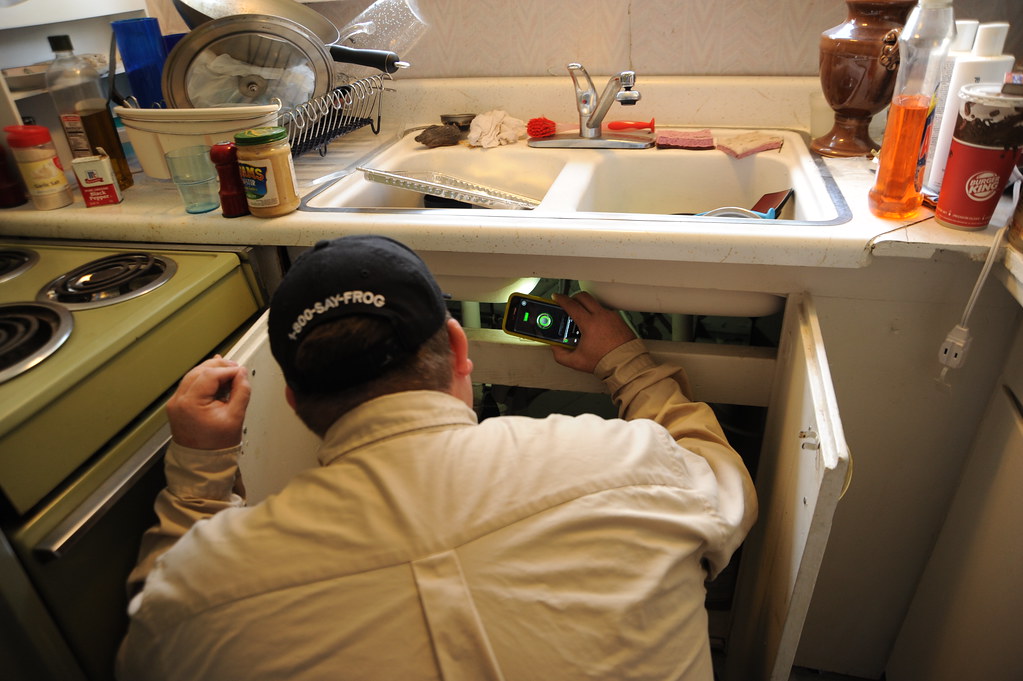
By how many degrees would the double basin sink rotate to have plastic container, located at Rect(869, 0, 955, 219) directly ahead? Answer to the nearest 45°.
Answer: approximately 45° to its left

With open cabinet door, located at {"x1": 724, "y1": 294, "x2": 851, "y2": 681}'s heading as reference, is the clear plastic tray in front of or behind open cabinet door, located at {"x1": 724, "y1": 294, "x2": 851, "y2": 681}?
behind

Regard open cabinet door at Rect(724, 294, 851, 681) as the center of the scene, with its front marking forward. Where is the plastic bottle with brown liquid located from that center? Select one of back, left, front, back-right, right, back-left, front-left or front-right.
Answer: back

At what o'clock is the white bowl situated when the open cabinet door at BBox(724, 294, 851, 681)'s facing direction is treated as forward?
The white bowl is roughly at 6 o'clock from the open cabinet door.

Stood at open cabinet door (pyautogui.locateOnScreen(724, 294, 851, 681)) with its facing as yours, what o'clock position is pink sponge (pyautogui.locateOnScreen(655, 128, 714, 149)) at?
The pink sponge is roughly at 8 o'clock from the open cabinet door.

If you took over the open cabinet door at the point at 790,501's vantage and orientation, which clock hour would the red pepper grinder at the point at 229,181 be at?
The red pepper grinder is roughly at 6 o'clock from the open cabinet door.

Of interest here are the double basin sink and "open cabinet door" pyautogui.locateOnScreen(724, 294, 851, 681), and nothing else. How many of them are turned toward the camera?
1

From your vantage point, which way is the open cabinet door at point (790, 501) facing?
to the viewer's right

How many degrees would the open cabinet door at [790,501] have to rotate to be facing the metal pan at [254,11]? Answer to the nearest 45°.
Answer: approximately 180°

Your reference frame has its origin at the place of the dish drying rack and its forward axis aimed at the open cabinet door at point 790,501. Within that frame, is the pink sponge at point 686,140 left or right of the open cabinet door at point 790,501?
left

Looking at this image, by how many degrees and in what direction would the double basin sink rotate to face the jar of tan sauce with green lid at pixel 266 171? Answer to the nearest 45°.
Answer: approximately 45° to its right

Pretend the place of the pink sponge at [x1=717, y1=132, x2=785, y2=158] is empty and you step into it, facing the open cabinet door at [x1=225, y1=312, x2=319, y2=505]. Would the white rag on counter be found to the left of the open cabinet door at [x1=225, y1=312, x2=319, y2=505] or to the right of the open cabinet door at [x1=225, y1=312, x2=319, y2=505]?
right

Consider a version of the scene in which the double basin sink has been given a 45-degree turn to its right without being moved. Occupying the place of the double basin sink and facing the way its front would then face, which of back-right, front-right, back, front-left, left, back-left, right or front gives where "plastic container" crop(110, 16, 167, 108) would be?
front-right

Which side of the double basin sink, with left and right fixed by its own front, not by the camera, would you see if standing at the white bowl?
right

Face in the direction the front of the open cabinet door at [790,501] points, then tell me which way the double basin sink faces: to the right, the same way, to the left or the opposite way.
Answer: to the right
